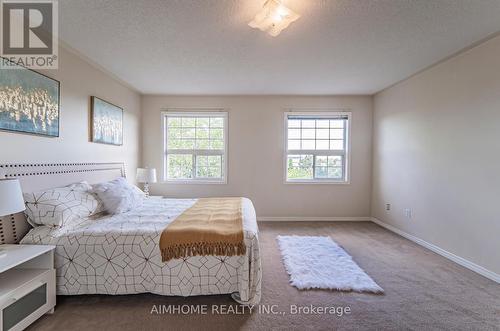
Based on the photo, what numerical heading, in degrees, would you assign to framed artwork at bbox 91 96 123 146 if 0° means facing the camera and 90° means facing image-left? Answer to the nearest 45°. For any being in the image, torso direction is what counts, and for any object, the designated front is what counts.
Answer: approximately 315°

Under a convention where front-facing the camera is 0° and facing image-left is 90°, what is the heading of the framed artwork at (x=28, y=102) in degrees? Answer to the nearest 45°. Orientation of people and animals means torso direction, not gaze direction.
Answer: approximately 315°

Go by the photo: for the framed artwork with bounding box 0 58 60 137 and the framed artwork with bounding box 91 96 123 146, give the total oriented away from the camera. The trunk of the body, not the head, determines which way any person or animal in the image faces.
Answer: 0

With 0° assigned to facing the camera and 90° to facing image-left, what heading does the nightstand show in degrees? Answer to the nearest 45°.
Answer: approximately 315°

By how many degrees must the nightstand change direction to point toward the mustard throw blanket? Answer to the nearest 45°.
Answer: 0° — it already faces it

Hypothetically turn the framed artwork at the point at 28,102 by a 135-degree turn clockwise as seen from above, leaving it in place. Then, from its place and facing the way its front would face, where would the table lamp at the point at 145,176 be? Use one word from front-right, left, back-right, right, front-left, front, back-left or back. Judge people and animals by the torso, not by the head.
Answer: back-right

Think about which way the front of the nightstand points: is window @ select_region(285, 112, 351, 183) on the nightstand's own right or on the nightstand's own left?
on the nightstand's own left

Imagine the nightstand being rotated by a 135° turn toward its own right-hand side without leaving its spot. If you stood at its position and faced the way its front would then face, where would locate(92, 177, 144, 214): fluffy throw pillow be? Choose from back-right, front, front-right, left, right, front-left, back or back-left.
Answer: back-right

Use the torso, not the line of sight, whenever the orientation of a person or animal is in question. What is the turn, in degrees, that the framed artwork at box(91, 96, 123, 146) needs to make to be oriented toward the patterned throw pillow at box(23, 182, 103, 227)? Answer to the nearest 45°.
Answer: approximately 45° to its right
